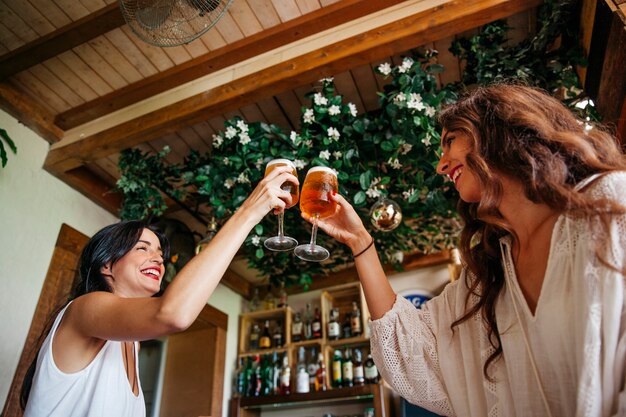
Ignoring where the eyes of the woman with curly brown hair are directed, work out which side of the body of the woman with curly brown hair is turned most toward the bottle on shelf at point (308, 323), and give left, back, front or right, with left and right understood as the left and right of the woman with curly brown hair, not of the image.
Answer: right

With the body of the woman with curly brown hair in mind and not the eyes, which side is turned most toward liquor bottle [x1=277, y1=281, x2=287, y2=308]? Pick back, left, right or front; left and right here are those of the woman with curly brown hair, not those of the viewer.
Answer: right

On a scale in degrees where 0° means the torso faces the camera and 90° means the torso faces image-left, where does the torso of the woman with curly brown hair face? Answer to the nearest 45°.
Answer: approximately 45°

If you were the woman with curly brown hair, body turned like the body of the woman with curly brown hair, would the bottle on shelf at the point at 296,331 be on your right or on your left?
on your right

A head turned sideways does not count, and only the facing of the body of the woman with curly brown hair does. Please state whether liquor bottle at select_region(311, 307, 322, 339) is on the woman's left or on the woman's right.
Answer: on the woman's right

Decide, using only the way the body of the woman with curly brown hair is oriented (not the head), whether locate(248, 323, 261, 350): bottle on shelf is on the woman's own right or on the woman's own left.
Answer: on the woman's own right
